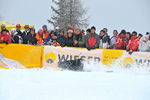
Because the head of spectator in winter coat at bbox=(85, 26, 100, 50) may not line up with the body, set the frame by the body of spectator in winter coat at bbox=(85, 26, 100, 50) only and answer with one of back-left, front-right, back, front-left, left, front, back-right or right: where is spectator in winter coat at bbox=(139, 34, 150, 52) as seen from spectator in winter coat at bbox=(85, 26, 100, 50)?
left

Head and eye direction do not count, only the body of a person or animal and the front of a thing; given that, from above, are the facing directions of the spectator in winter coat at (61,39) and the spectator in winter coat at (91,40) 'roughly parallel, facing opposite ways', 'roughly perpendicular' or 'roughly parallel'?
roughly parallel

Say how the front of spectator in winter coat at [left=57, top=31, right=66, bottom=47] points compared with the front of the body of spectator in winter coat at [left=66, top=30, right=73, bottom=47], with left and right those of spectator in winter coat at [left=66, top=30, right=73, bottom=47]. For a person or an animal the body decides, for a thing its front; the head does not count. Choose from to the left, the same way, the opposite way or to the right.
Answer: the same way

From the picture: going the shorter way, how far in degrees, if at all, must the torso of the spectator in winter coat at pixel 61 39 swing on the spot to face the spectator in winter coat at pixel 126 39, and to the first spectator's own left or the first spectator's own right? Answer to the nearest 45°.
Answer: approximately 90° to the first spectator's own left

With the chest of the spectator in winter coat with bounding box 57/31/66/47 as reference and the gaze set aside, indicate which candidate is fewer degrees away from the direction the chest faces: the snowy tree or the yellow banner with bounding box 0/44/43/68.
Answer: the yellow banner

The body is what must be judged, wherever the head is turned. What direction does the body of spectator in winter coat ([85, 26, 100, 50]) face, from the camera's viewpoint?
toward the camera

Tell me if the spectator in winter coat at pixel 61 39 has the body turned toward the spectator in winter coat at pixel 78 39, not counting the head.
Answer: no

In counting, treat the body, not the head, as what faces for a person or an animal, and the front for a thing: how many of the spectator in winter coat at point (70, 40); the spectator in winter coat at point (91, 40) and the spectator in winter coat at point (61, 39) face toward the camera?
3

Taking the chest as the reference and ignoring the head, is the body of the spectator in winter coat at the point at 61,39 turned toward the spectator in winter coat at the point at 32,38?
no

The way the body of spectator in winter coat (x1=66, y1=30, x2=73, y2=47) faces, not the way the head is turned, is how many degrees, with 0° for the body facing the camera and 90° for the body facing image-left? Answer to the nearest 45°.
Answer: approximately 0°

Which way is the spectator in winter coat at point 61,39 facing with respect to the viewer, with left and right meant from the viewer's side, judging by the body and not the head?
facing the viewer

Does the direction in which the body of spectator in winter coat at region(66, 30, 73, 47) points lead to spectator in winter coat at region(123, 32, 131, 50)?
no

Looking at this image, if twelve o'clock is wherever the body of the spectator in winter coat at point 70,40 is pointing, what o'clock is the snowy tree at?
The snowy tree is roughly at 6 o'clock from the spectator in winter coat.

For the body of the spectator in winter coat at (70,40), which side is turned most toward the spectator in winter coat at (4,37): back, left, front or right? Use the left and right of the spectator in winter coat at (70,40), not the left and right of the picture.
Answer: right

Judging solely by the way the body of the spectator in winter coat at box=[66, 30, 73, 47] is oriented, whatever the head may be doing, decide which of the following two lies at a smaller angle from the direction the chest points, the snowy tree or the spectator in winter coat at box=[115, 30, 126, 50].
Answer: the spectator in winter coat
